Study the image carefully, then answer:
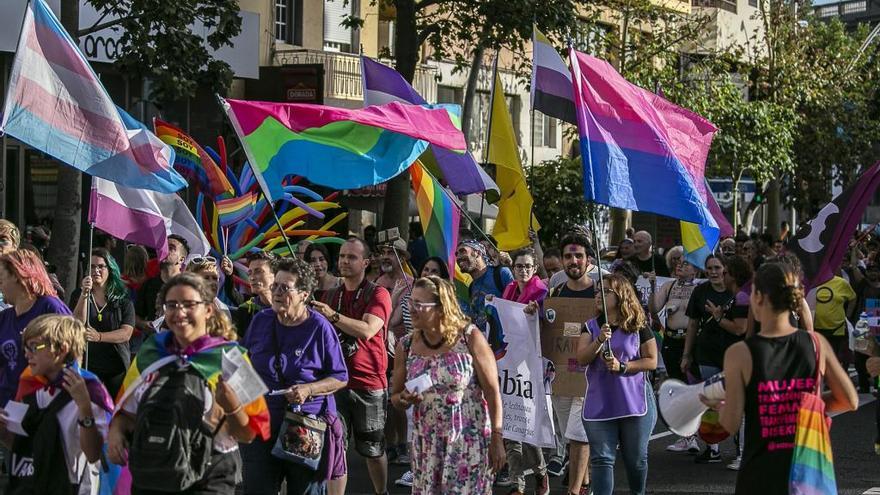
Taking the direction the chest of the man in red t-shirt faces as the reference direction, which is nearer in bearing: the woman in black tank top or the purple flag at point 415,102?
the woman in black tank top

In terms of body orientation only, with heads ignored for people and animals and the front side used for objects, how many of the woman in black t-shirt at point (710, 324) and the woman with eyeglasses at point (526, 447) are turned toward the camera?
2

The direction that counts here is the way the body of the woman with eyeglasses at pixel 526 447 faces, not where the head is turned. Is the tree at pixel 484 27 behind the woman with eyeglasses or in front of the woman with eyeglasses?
behind

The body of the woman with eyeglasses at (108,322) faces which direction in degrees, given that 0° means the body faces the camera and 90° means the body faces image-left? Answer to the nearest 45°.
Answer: approximately 45°

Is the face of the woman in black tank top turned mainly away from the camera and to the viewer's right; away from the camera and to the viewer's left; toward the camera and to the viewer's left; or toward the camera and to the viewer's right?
away from the camera and to the viewer's left

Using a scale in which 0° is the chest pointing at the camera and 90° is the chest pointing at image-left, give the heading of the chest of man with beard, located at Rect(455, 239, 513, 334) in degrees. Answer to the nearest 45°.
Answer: approximately 45°

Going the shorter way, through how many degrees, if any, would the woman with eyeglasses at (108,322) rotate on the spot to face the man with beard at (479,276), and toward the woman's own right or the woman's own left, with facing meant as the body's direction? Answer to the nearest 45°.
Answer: approximately 135° to the woman's own left

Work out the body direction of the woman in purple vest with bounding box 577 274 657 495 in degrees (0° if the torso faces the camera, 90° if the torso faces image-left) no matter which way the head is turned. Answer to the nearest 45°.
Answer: approximately 45°

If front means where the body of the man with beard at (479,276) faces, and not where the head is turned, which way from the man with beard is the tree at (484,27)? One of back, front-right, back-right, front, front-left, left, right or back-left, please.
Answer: back-right

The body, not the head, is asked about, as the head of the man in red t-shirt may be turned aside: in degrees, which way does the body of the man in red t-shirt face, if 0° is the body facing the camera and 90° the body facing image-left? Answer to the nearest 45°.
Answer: approximately 45°

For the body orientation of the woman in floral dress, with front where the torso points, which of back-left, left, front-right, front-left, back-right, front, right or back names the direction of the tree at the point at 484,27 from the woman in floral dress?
back-right
